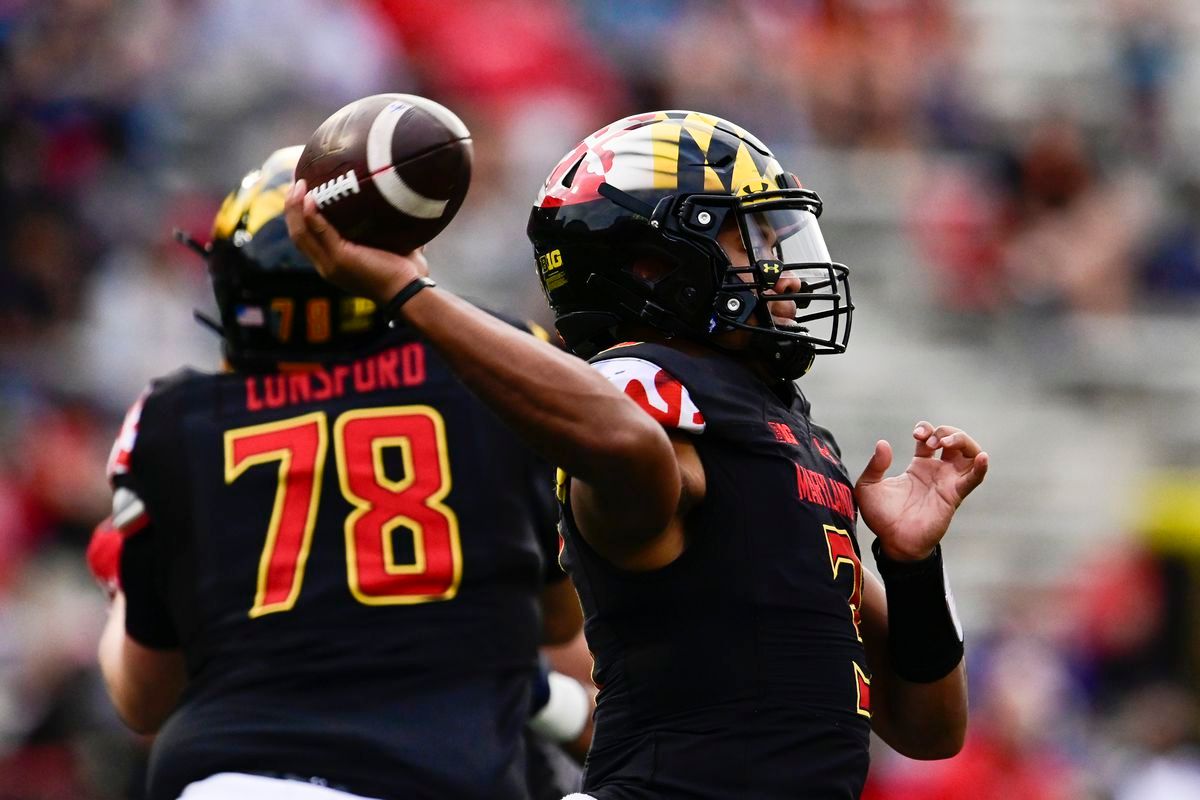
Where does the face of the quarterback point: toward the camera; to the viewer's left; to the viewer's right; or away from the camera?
to the viewer's right

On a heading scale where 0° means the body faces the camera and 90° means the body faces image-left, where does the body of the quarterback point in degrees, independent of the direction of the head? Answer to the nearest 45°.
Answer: approximately 270°
